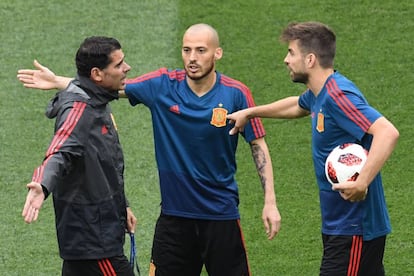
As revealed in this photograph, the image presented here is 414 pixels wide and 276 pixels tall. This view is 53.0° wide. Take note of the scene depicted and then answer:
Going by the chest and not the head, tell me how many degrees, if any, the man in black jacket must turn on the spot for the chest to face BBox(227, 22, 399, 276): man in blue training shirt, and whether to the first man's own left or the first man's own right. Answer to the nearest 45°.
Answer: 0° — they already face them

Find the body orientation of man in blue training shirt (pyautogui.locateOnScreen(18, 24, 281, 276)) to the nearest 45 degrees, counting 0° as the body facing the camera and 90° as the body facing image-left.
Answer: approximately 0°

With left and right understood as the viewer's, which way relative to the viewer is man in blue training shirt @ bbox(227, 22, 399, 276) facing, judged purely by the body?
facing to the left of the viewer

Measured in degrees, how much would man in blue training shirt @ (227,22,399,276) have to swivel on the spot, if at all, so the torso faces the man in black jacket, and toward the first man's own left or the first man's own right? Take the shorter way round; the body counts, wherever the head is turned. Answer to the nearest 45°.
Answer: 0° — they already face them

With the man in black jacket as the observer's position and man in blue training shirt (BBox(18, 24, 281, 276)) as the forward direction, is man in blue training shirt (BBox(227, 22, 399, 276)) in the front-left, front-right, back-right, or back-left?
front-right

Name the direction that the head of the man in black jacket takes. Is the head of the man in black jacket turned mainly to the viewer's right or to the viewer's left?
to the viewer's right

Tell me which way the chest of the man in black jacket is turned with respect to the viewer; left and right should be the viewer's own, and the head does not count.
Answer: facing to the right of the viewer

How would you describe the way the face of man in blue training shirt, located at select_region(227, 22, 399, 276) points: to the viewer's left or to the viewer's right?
to the viewer's left
